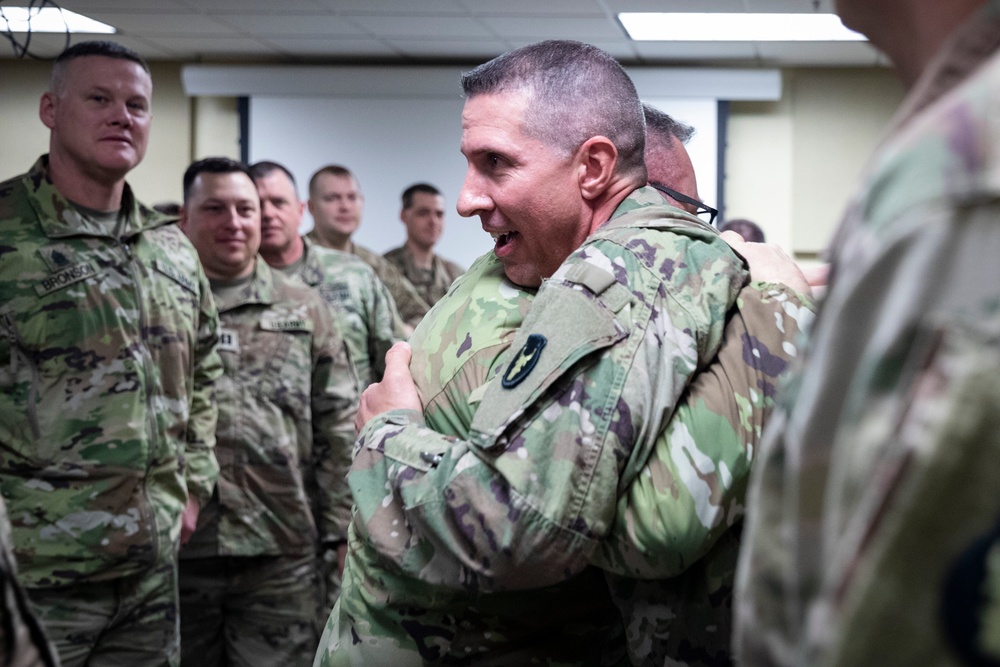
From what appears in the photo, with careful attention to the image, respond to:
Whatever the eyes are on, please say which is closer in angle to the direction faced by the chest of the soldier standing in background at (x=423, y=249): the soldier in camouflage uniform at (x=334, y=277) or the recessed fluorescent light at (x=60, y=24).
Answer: the soldier in camouflage uniform

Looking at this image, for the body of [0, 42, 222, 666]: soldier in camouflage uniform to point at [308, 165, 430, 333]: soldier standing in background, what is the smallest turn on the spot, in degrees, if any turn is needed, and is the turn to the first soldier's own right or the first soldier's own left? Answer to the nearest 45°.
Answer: approximately 135° to the first soldier's own left

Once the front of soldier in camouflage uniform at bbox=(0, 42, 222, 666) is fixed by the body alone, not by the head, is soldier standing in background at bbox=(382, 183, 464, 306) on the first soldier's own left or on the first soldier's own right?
on the first soldier's own left

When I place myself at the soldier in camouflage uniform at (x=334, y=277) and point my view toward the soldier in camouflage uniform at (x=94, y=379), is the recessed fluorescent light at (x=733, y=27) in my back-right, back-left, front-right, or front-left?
back-left

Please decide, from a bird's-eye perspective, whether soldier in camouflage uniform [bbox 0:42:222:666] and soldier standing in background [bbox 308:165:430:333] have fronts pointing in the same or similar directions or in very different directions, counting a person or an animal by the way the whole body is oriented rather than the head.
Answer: same or similar directions

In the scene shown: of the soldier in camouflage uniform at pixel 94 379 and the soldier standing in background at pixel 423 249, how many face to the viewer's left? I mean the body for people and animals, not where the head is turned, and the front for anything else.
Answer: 0

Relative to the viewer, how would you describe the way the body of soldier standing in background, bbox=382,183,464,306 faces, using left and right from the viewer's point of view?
facing the viewer and to the right of the viewer

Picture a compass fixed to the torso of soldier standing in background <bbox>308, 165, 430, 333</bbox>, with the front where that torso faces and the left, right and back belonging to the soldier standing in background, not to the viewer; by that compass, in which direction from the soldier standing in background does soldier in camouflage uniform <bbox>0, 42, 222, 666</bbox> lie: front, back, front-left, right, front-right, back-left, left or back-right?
front-right

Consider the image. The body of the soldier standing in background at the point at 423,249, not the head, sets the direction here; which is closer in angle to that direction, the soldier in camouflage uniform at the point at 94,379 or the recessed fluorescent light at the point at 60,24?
the soldier in camouflage uniform

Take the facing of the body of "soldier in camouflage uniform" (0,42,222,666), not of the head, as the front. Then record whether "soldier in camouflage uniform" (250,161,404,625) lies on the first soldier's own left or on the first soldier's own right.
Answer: on the first soldier's own left

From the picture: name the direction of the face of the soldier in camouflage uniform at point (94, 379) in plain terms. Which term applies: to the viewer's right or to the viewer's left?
to the viewer's right

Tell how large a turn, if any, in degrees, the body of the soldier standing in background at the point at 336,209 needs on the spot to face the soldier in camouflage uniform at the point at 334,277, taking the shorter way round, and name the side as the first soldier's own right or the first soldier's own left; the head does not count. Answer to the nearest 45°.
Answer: approximately 45° to the first soldier's own right
